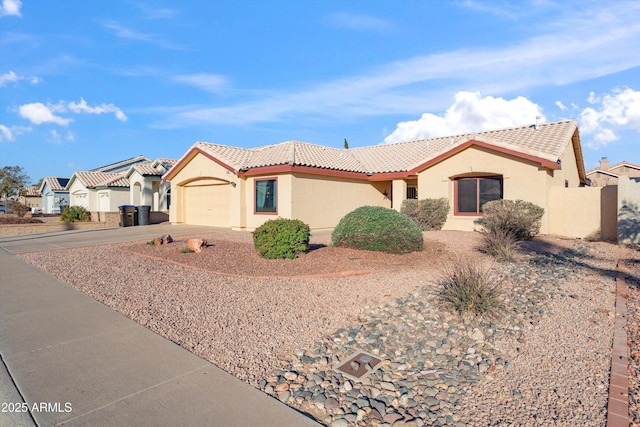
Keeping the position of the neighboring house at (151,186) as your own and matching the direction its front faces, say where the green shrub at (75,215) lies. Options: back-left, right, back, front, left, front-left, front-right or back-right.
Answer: front

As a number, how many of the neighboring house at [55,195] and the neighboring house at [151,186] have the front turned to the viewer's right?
0

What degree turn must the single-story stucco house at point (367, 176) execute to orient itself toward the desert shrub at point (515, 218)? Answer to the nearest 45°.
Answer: approximately 90° to its left

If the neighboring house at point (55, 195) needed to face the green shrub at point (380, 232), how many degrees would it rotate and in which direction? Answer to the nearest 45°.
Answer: approximately 45° to its left

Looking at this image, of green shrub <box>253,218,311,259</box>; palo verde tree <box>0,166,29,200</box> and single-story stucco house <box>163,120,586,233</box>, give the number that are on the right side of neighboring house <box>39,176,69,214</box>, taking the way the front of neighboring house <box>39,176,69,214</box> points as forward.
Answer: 1

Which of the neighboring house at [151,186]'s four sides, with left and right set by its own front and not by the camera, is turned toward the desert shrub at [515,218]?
left

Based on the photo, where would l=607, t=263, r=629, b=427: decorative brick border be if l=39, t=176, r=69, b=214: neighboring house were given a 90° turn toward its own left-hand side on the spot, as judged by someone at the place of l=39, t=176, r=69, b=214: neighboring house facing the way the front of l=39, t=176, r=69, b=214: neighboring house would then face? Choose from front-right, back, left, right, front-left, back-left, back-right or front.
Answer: front-right

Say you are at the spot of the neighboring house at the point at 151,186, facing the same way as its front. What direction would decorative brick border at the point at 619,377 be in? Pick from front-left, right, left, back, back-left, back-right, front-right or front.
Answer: front-left

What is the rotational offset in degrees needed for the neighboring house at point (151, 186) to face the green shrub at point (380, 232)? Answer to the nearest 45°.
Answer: approximately 45° to its left

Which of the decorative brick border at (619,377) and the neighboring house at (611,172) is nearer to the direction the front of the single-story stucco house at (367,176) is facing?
the decorative brick border

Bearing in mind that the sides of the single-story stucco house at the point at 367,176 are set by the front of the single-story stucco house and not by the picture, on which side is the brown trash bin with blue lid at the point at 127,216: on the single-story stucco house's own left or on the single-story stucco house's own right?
on the single-story stucco house's own right

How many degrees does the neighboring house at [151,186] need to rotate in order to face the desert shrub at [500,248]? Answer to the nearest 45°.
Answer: approximately 45° to its left

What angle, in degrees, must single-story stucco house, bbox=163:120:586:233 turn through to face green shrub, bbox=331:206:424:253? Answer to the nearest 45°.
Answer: approximately 45° to its left
